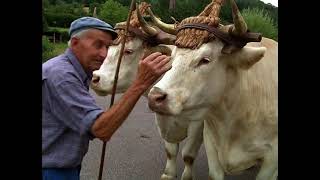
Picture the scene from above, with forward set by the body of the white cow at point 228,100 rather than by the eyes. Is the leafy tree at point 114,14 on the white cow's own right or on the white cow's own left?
on the white cow's own right

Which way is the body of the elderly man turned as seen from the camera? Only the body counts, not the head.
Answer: to the viewer's right

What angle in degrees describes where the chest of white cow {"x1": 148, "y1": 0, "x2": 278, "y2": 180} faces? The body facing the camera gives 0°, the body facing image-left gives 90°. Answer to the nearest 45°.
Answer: approximately 45°

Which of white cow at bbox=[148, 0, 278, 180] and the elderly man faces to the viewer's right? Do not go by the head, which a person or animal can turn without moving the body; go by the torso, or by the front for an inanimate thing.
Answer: the elderly man

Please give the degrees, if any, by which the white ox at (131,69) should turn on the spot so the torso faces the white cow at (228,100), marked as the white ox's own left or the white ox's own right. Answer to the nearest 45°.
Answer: approximately 90° to the white ox's own left

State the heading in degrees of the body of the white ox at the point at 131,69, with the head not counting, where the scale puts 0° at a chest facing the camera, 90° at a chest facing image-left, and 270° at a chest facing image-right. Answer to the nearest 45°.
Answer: approximately 45°

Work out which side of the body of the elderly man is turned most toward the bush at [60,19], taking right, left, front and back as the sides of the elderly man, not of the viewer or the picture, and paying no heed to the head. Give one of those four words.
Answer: left

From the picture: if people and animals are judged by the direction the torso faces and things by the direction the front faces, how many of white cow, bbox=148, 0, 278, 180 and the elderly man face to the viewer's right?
1

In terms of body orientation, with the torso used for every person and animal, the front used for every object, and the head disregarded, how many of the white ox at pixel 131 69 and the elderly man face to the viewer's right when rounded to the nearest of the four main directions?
1

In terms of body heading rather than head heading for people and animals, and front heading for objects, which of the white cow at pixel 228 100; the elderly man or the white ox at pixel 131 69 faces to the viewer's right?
the elderly man

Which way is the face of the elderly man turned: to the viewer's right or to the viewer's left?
to the viewer's right

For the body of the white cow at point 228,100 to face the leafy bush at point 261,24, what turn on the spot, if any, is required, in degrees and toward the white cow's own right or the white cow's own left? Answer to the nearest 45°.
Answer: approximately 135° to the white cow's own right
